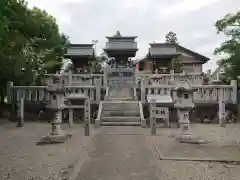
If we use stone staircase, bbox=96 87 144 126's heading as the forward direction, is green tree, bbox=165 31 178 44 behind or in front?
behind

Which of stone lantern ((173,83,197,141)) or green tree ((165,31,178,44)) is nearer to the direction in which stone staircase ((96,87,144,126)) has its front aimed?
the stone lantern

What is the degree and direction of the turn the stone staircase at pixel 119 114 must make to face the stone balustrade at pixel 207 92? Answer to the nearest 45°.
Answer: approximately 90° to its left

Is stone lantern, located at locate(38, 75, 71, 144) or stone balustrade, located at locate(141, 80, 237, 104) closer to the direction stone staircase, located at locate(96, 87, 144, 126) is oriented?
the stone lantern

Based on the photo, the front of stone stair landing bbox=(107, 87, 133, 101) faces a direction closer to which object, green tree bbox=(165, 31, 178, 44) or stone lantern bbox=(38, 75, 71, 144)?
the stone lantern

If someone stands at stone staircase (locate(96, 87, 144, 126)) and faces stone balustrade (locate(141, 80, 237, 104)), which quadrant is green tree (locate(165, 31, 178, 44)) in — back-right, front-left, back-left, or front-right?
front-left

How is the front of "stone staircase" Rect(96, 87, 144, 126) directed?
toward the camera

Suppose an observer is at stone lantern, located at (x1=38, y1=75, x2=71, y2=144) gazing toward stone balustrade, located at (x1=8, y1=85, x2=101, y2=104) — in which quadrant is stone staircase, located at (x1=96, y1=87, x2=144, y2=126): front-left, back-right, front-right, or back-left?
front-right

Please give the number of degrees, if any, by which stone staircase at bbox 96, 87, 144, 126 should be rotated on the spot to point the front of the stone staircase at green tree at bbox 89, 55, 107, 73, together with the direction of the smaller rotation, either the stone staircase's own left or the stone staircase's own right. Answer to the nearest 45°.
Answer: approximately 180°
